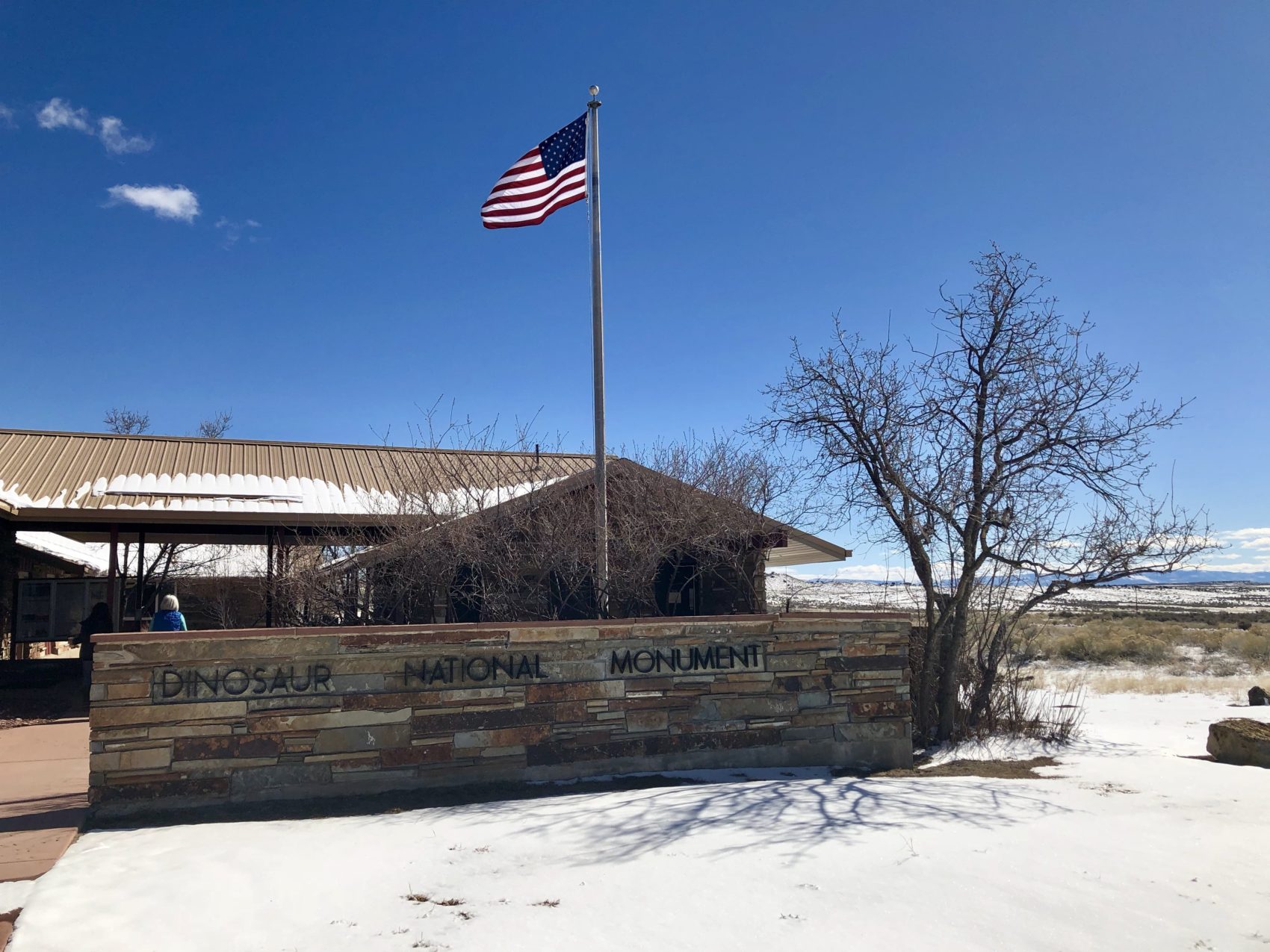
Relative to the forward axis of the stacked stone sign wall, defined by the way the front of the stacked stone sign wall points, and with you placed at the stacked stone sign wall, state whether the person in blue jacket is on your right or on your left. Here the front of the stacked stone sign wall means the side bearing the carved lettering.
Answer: on your right

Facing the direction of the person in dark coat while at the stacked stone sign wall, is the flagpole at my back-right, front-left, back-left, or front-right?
front-right

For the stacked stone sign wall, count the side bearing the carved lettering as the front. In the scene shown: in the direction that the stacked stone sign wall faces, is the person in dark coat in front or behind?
behind

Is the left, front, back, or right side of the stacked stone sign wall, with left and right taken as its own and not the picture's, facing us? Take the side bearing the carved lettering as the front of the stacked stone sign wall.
front
